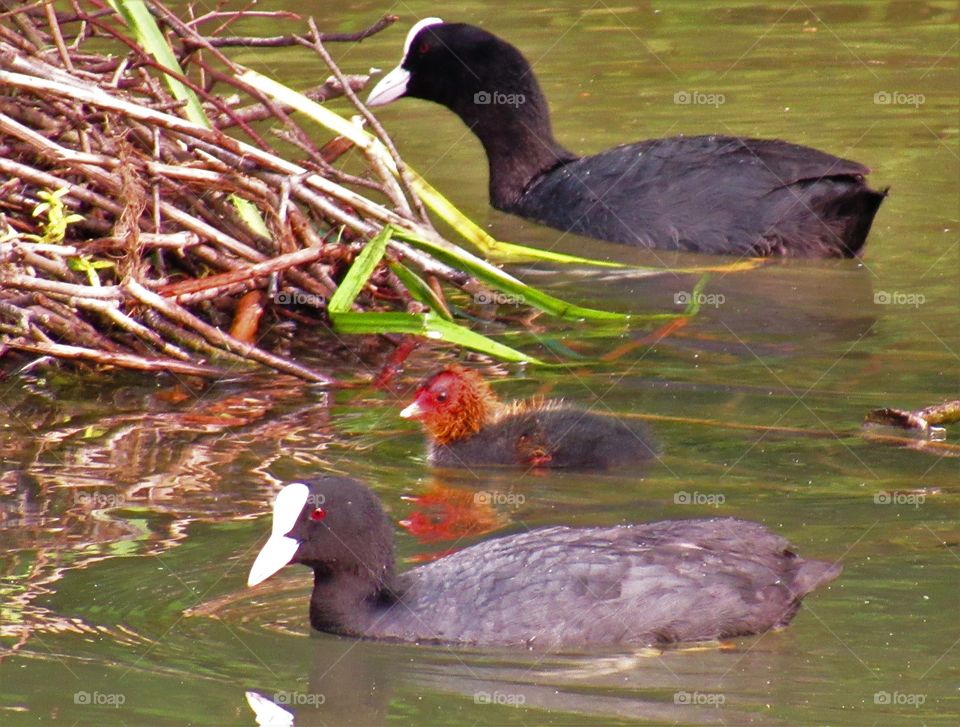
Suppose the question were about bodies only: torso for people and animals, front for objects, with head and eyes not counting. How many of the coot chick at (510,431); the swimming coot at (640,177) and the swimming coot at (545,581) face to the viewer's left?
3

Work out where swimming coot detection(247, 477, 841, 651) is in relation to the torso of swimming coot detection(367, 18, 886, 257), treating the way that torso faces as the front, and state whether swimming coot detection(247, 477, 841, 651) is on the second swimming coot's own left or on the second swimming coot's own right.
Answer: on the second swimming coot's own left

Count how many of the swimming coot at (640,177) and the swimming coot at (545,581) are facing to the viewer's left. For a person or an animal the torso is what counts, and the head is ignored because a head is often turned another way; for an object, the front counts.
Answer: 2

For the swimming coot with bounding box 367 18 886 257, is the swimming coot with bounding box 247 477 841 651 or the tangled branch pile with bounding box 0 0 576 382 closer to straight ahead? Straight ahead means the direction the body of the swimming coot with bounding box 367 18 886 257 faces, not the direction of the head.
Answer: the tangled branch pile

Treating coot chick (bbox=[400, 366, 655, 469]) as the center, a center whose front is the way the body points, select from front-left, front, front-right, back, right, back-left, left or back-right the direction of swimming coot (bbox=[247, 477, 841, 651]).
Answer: left

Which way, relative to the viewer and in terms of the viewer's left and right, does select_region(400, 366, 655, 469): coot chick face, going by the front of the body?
facing to the left of the viewer

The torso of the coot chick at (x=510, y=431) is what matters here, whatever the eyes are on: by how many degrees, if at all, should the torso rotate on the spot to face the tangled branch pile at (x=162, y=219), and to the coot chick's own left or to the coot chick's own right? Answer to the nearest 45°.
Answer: approximately 45° to the coot chick's own right

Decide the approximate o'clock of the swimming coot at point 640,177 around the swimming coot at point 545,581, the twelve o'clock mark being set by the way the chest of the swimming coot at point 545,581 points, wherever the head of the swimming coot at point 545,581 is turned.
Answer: the swimming coot at point 640,177 is roughly at 3 o'clock from the swimming coot at point 545,581.

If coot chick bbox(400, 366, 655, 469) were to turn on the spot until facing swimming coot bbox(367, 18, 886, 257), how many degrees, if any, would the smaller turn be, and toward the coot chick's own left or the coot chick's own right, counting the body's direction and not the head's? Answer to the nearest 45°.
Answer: approximately 90° to the coot chick's own right

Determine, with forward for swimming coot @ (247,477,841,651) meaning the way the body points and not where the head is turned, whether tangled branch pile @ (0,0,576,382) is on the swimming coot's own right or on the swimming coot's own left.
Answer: on the swimming coot's own right

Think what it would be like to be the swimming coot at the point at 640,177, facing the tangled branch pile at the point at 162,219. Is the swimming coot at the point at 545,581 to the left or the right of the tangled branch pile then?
left

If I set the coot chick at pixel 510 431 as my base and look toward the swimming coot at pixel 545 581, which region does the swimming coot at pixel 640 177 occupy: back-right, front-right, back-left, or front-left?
back-left

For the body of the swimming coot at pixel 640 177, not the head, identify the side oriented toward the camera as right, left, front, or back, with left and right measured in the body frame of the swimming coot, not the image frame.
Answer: left

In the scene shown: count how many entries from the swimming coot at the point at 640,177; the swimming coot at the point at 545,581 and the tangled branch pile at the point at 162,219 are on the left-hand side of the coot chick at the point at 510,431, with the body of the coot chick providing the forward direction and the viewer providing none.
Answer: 1

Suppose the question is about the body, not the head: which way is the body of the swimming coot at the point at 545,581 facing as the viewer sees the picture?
to the viewer's left
